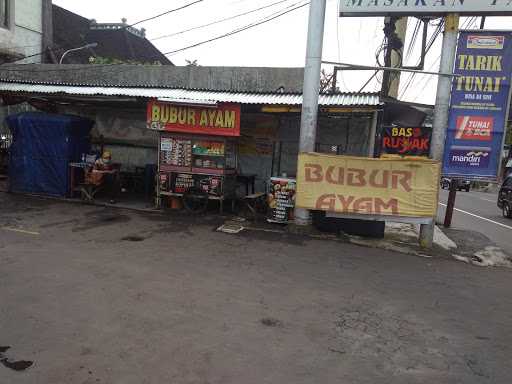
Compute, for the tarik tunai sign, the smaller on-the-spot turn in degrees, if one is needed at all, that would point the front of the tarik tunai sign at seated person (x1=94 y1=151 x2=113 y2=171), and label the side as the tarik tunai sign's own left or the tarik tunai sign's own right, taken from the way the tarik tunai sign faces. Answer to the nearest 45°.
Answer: approximately 90° to the tarik tunai sign's own right

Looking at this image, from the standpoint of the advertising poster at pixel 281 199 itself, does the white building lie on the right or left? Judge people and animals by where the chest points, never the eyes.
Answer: on its right

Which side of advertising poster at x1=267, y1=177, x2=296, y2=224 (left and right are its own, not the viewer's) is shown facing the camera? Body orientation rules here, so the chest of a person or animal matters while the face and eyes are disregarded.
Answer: front

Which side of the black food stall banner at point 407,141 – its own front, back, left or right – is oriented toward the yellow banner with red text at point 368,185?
front

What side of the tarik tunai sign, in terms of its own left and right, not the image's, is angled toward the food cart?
right

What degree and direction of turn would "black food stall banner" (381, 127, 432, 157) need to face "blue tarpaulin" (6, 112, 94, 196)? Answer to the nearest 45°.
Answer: approximately 90° to its right

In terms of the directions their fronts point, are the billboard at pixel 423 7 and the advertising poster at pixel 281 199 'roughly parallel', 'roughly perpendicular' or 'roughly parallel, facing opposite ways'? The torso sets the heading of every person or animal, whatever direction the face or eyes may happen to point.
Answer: roughly parallel

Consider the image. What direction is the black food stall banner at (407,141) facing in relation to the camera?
toward the camera

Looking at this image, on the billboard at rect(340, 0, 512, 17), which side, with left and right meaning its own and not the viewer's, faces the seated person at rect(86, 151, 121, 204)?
right

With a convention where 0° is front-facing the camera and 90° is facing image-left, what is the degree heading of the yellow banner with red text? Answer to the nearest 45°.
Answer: approximately 0°

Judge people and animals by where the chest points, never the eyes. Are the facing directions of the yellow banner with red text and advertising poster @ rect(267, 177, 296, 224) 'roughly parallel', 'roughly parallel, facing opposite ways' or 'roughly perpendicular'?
roughly parallel

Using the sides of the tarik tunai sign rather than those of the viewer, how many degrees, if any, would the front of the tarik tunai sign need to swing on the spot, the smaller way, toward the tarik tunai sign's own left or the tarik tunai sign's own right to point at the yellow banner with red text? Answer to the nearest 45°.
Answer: approximately 45° to the tarik tunai sign's own right
